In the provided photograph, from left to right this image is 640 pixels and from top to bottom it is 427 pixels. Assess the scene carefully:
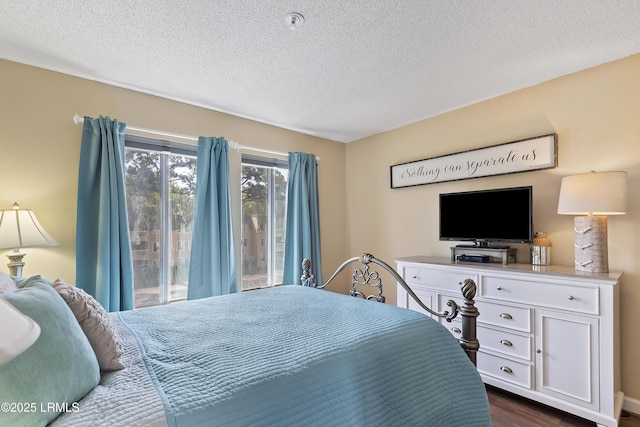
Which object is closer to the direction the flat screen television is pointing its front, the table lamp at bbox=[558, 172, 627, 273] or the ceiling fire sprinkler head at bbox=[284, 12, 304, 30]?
the ceiling fire sprinkler head

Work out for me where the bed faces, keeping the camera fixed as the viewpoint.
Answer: facing away from the viewer and to the right of the viewer

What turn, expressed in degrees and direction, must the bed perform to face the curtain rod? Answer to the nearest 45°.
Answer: approximately 45° to its left

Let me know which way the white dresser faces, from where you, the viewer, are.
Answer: facing the viewer and to the left of the viewer

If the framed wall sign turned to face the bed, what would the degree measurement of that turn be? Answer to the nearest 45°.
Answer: approximately 45° to its left

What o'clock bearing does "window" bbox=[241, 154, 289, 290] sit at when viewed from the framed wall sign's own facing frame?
The window is roughly at 1 o'clock from the framed wall sign.

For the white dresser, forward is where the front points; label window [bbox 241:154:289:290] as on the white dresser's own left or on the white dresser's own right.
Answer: on the white dresser's own right

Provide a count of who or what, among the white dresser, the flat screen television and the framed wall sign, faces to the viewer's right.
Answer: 0

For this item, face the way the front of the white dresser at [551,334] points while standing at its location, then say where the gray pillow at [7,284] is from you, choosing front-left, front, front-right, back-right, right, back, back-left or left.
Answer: front

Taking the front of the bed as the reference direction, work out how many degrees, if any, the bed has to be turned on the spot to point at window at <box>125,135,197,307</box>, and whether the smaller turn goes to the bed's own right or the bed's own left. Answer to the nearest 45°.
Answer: approximately 45° to the bed's own left

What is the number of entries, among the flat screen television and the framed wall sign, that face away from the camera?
0
